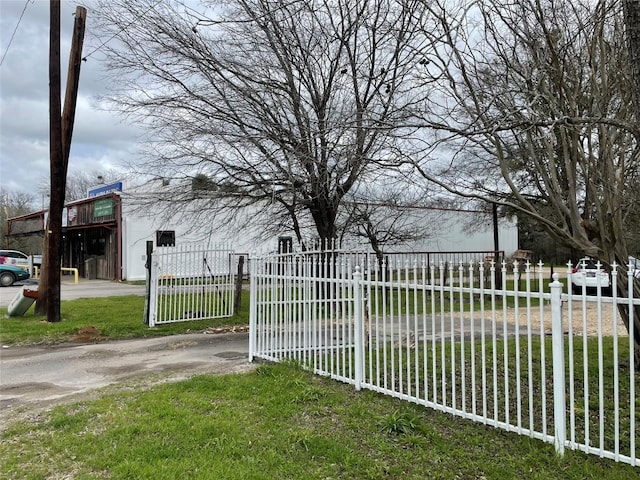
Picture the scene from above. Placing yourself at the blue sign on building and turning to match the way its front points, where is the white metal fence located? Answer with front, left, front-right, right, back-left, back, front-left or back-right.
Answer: front-left

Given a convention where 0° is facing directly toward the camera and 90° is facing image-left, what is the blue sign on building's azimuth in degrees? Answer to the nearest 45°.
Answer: approximately 45°

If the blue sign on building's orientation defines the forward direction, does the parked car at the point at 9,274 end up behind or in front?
in front

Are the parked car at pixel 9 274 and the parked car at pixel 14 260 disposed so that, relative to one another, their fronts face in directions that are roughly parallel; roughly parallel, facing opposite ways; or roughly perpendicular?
roughly parallel

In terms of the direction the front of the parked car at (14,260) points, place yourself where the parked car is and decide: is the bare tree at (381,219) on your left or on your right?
on your right
